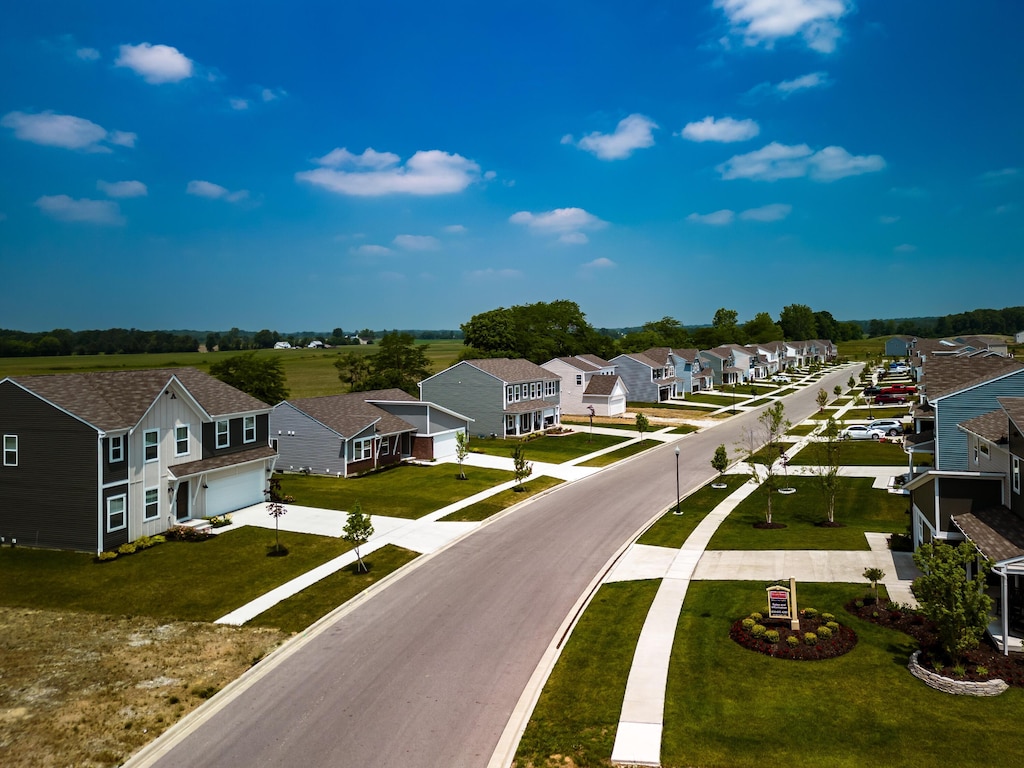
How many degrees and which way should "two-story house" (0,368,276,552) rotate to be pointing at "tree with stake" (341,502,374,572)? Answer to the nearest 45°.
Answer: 0° — it already faces it

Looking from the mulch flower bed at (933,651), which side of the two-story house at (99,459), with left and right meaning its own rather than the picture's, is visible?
front

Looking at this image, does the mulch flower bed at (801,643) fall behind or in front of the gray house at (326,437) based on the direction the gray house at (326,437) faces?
in front

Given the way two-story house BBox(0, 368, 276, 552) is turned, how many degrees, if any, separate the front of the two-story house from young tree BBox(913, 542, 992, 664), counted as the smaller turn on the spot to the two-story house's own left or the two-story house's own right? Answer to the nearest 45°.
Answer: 0° — it already faces it

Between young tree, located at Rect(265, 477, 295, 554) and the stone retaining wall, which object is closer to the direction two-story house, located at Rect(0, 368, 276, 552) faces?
the stone retaining wall

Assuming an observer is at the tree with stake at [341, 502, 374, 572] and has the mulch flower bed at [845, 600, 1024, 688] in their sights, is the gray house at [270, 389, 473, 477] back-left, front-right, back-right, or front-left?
back-left

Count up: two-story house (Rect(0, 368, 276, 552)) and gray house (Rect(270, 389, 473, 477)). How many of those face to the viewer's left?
0

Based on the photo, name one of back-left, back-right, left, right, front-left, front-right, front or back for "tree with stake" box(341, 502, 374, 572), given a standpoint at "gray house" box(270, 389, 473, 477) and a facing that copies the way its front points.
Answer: front-right

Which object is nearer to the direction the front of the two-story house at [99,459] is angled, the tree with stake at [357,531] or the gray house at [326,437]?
the tree with stake

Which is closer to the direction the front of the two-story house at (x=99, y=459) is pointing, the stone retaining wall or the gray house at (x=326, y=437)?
the stone retaining wall
